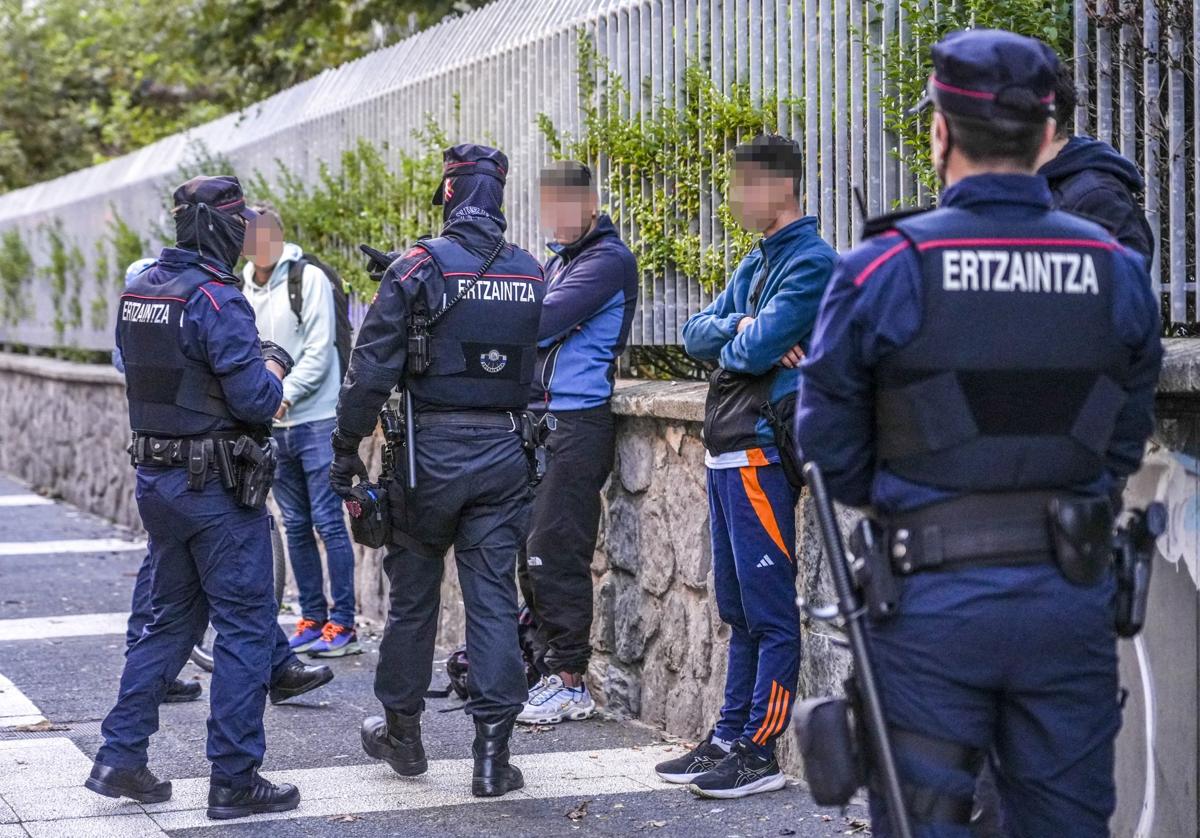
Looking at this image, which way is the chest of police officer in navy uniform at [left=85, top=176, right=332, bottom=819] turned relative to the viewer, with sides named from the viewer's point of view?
facing away from the viewer and to the right of the viewer

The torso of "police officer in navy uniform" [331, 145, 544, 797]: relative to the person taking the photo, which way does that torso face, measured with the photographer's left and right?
facing away from the viewer and to the left of the viewer

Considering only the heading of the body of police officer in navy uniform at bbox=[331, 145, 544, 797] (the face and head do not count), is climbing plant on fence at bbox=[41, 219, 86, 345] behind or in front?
in front

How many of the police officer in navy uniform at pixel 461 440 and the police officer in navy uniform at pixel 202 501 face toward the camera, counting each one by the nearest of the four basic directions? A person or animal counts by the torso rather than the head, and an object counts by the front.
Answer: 0

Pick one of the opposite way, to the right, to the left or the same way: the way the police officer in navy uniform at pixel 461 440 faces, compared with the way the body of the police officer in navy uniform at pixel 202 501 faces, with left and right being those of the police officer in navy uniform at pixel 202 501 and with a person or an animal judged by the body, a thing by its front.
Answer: to the left

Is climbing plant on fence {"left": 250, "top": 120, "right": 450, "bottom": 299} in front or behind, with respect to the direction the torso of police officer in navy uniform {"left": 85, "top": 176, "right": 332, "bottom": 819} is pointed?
in front

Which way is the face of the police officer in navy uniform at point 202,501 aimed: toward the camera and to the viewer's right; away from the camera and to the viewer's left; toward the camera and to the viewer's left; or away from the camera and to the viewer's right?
away from the camera and to the viewer's right

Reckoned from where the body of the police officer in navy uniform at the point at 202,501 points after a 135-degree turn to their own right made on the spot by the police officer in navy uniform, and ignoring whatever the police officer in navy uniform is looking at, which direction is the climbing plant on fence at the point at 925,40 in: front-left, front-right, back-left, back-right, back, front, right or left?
left

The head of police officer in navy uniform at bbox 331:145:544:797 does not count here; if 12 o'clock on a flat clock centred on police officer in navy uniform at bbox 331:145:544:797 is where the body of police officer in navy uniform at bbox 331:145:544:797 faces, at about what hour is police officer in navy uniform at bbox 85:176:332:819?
police officer in navy uniform at bbox 85:176:332:819 is roughly at 10 o'clock from police officer in navy uniform at bbox 331:145:544:797.

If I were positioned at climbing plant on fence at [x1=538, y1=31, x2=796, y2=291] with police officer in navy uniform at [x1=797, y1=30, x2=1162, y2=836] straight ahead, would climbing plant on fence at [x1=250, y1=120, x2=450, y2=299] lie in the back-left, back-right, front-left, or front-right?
back-right

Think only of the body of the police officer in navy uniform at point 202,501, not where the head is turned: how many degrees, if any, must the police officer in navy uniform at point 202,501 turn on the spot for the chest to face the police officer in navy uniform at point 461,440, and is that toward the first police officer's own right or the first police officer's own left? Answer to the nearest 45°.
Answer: approximately 45° to the first police officer's own right
